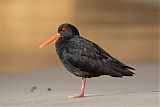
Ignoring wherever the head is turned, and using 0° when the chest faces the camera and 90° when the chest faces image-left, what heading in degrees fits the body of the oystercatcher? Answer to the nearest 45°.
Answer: approximately 90°
